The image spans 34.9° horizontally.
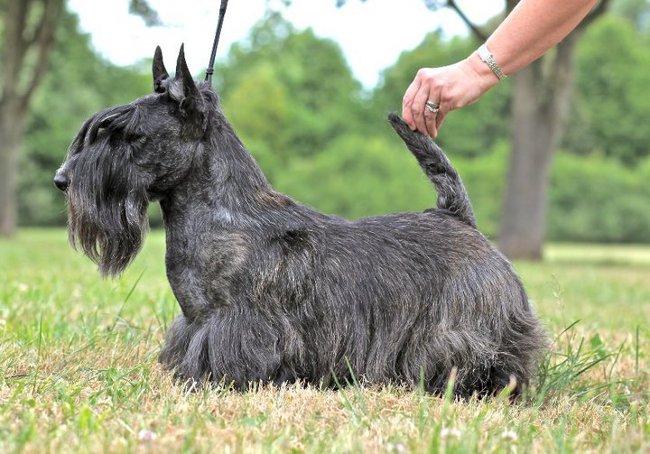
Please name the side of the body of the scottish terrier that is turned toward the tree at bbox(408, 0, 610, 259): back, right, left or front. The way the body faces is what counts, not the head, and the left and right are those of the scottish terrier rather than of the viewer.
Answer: right

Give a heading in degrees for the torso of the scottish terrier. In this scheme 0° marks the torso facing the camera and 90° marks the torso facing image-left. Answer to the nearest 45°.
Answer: approximately 90°

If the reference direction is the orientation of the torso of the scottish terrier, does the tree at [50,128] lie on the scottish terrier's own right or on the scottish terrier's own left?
on the scottish terrier's own right
